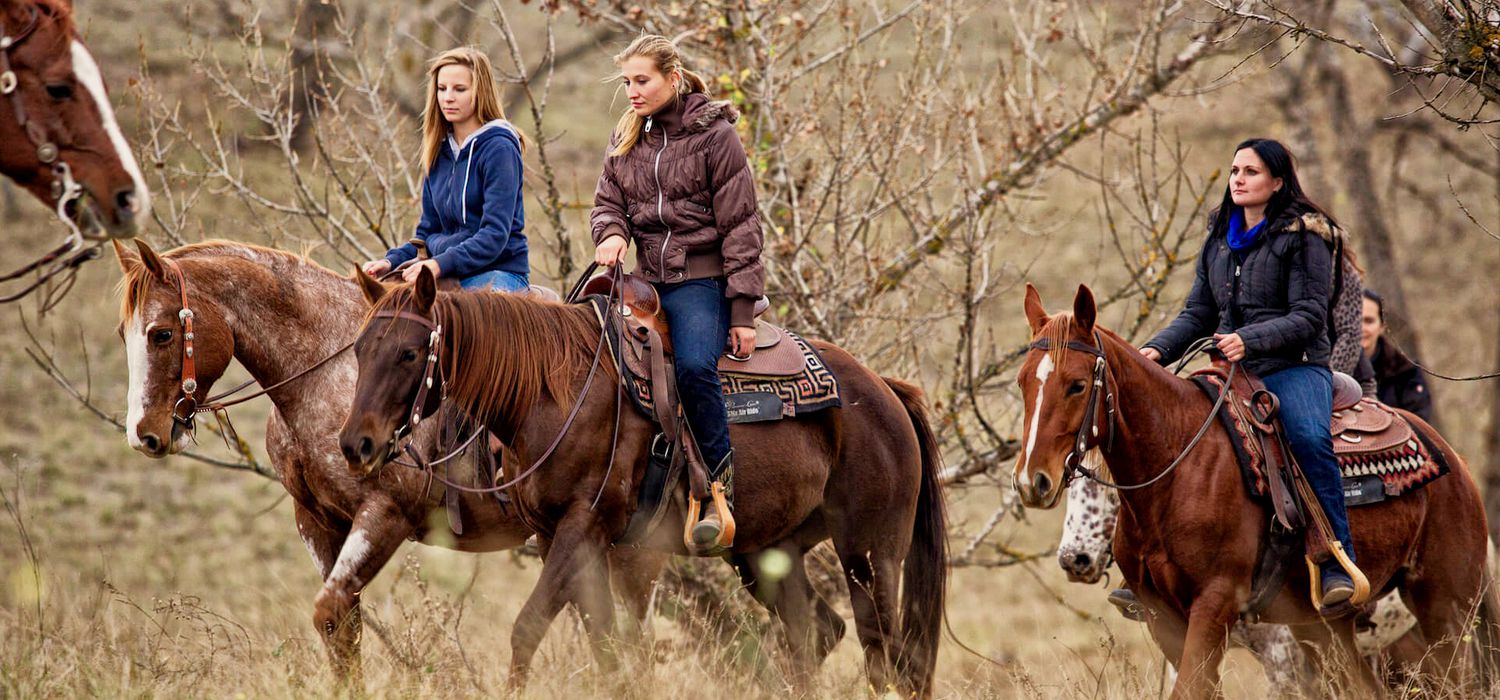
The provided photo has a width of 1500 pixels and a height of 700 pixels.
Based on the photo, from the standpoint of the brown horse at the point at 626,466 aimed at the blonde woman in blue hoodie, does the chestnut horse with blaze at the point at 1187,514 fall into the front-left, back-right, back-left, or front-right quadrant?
back-right

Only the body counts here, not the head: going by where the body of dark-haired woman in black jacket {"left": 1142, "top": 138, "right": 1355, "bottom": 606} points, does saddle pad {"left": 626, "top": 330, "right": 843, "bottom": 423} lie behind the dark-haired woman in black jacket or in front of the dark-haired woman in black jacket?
in front

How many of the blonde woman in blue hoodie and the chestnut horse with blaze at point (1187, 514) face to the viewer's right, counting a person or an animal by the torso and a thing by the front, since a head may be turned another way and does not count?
0

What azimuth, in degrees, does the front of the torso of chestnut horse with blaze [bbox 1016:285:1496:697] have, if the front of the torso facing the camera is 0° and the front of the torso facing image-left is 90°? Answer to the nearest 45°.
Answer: approximately 45°

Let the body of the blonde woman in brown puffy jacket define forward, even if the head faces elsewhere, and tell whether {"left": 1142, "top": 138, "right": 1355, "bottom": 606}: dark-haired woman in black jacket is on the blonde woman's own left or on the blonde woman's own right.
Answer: on the blonde woman's own left

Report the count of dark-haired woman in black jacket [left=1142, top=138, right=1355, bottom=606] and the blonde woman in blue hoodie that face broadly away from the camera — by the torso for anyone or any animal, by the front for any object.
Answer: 0

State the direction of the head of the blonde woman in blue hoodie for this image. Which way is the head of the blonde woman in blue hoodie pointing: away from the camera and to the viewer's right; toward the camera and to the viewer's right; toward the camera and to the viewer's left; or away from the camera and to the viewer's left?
toward the camera and to the viewer's left

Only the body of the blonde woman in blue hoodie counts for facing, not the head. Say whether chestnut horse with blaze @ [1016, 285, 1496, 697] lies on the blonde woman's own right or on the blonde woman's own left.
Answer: on the blonde woman's own left

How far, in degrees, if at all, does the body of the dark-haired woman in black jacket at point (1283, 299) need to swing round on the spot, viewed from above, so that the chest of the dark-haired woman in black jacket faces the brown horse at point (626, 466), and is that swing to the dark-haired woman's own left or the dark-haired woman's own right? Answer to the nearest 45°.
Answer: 0° — they already face it

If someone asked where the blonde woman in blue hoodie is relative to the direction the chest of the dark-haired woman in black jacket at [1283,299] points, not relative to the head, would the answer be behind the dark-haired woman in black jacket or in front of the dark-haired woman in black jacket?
in front

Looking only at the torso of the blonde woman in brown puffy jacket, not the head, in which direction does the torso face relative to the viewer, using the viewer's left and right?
facing the viewer and to the left of the viewer

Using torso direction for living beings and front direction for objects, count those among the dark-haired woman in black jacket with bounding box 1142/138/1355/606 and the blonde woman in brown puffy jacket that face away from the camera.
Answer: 0

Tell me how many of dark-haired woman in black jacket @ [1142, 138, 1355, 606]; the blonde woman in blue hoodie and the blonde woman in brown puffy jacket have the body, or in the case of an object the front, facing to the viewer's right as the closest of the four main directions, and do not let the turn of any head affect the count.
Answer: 0

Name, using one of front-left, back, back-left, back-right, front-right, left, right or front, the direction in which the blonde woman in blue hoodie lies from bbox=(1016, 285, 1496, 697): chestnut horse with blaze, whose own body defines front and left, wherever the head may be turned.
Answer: front-right
